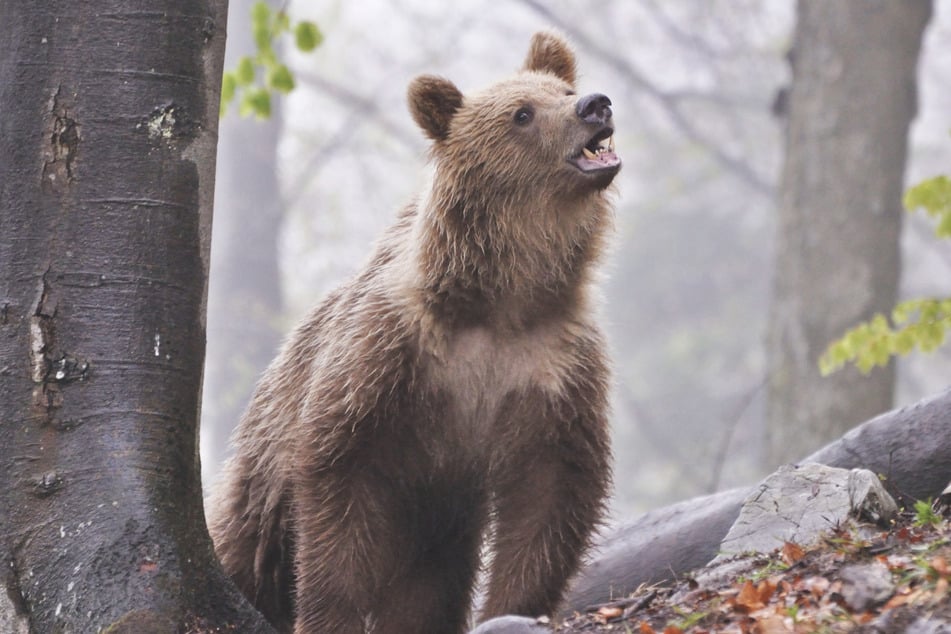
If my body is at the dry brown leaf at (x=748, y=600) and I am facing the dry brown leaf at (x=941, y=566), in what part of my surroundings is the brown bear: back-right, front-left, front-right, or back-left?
back-left

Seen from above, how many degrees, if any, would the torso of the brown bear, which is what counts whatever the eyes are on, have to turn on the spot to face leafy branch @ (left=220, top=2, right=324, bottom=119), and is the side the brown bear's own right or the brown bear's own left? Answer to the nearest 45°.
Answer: approximately 180°

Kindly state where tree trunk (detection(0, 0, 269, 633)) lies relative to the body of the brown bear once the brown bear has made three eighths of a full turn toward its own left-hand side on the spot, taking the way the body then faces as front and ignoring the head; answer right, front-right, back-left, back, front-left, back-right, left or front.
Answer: back-left

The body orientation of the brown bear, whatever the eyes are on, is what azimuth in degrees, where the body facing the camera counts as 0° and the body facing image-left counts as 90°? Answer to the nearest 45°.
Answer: approximately 315°

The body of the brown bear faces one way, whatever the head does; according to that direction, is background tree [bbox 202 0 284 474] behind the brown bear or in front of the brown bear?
behind

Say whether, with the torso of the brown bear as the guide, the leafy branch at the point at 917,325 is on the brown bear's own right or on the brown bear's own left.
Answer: on the brown bear's own left

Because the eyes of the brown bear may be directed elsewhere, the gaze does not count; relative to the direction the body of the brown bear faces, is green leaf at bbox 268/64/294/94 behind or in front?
behind

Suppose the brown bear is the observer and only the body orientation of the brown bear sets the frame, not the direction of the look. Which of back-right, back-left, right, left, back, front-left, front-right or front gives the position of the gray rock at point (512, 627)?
front-right
